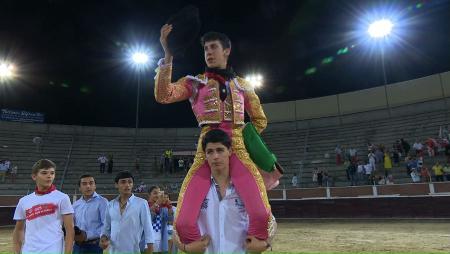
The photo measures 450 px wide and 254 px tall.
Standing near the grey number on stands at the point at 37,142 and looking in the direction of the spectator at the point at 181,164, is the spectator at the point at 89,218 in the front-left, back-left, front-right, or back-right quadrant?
front-right

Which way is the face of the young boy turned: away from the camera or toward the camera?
toward the camera

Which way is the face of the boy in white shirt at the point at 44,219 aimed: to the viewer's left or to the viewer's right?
to the viewer's right

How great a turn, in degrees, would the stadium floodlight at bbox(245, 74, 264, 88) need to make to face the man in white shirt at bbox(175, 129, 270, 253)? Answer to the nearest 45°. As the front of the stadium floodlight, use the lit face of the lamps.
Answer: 0° — it already faces them

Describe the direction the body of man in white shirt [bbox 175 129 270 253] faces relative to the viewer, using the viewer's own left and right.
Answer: facing the viewer

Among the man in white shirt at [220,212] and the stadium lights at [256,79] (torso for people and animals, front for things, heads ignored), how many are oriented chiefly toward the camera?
2

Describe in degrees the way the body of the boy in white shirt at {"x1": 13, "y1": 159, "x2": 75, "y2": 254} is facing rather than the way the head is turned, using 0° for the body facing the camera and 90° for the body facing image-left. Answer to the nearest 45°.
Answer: approximately 0°

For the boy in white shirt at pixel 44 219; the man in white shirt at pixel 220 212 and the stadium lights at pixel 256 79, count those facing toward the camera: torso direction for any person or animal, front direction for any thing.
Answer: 3

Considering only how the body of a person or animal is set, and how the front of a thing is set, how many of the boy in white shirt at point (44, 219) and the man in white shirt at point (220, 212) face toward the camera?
2

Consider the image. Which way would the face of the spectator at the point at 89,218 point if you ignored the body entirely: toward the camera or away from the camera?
toward the camera

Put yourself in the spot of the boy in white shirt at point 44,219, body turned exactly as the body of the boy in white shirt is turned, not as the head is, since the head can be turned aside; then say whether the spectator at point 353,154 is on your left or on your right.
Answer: on your left
